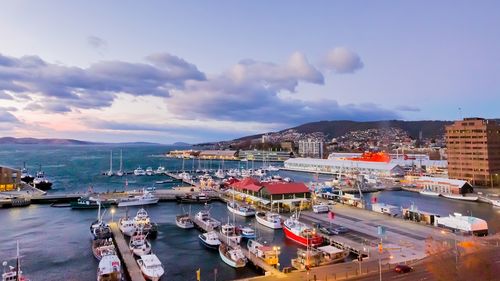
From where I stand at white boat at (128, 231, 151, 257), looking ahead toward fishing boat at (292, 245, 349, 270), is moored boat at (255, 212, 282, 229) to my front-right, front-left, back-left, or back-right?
front-left

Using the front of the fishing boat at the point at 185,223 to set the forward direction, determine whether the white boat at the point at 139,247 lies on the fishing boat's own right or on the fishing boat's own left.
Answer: on the fishing boat's own right

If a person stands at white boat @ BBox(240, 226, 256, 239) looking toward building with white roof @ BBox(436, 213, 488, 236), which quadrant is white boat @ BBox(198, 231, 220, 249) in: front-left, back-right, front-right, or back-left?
back-right

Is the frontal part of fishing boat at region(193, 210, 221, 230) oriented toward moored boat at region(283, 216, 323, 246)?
no
